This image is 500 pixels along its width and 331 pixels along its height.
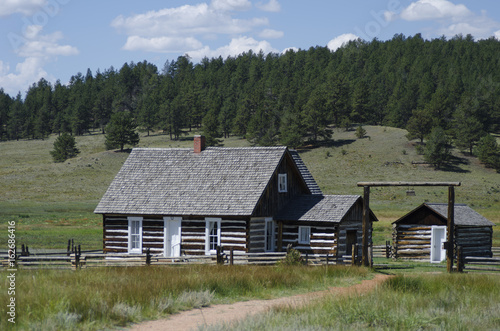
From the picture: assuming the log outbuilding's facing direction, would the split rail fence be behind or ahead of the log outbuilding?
ahead

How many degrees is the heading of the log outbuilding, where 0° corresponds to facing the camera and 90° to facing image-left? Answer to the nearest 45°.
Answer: approximately 45°

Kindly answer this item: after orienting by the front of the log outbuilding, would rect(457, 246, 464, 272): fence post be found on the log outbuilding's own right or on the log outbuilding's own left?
on the log outbuilding's own left
